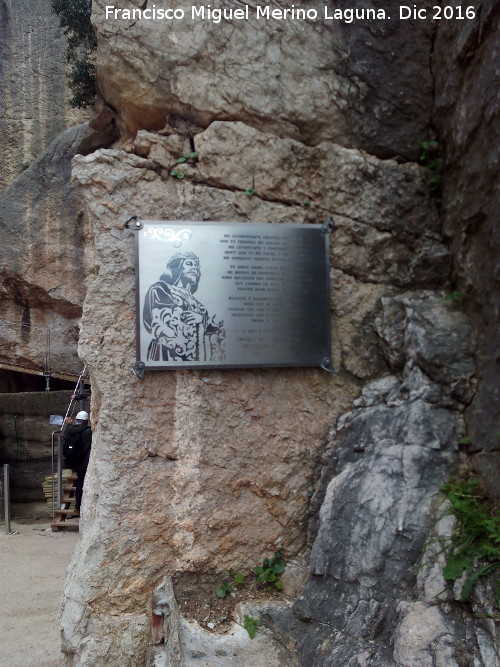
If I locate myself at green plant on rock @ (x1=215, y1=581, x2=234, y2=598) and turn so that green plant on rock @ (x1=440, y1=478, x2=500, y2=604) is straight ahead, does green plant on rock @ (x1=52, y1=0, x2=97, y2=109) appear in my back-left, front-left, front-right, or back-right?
back-left

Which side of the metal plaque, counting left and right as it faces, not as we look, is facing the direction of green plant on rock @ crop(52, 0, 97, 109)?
back

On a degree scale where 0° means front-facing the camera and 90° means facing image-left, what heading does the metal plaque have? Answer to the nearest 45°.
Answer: approximately 0°

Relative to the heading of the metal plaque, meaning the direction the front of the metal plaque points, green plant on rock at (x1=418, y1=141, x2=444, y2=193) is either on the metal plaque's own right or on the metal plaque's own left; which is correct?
on the metal plaque's own left
